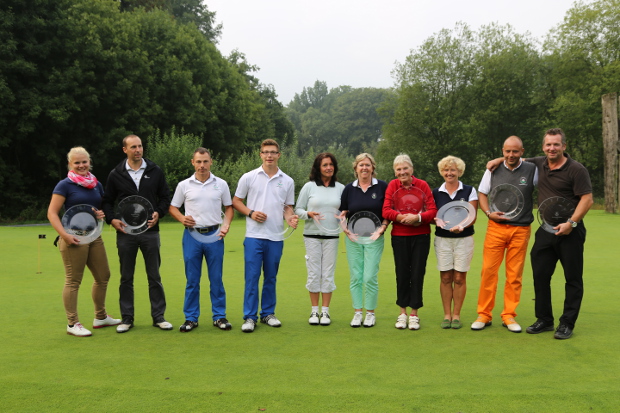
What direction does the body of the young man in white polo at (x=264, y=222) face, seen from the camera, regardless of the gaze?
toward the camera

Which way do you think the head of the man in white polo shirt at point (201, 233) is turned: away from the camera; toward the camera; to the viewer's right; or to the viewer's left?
toward the camera

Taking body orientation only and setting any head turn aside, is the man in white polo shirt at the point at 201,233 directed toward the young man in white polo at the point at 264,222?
no

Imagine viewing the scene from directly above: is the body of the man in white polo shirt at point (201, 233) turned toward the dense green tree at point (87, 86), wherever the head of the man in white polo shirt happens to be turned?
no

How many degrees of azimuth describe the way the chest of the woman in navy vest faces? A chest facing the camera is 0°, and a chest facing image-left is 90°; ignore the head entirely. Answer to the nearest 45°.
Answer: approximately 0°

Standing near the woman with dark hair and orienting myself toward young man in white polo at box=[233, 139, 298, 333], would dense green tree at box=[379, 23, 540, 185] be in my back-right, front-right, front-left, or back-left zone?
back-right

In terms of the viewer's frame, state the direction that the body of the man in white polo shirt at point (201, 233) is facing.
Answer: toward the camera

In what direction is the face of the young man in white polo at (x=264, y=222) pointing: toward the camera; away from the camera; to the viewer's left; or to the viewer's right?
toward the camera

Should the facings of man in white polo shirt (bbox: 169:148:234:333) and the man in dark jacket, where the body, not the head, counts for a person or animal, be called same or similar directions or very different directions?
same or similar directions

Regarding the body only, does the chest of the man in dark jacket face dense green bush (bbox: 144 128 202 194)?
no

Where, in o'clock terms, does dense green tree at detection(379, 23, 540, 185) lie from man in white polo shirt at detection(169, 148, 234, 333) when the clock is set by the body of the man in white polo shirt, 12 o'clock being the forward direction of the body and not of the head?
The dense green tree is roughly at 7 o'clock from the man in white polo shirt.

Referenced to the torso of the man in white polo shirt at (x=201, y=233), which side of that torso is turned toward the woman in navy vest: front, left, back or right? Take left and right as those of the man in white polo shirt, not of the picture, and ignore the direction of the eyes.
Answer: left

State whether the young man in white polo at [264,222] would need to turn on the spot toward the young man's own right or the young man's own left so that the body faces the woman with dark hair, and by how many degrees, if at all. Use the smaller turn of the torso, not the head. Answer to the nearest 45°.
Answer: approximately 90° to the young man's own left

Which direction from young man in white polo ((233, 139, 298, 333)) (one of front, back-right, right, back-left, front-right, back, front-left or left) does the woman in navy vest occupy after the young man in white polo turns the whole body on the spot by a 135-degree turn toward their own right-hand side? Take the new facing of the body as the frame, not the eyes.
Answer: back-right

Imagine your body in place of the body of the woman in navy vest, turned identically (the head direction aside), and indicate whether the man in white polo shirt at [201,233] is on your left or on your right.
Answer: on your right
